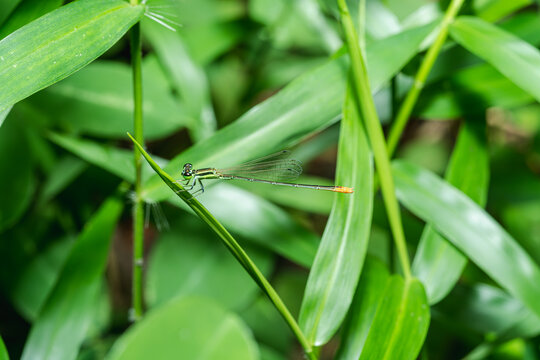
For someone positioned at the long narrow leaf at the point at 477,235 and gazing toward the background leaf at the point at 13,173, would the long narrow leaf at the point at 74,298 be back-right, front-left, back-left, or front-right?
front-left

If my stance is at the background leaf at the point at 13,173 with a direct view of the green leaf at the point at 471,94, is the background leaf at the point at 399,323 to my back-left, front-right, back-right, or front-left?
front-right

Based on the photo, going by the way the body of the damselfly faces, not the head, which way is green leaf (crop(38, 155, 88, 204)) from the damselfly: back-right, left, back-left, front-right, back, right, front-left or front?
front-right

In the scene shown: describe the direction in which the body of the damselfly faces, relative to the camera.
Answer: to the viewer's left
